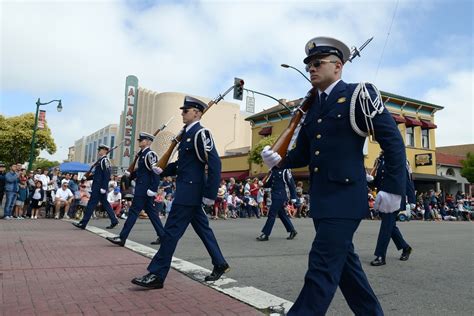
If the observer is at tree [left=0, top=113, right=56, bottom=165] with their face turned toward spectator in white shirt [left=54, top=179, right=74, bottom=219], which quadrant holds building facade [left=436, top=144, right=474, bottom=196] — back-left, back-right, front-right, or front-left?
front-left

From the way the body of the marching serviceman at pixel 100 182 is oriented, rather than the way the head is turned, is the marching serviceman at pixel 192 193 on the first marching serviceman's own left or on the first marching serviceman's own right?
on the first marching serviceman's own left

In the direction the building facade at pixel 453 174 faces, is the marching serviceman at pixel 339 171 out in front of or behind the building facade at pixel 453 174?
in front

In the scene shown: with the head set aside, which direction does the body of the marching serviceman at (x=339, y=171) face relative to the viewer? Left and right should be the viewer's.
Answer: facing the viewer and to the left of the viewer

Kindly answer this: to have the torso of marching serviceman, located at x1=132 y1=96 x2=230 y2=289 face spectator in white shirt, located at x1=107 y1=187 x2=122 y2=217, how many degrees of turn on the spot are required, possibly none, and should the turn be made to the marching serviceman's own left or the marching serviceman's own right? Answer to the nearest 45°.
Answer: approximately 135° to the marching serviceman's own right

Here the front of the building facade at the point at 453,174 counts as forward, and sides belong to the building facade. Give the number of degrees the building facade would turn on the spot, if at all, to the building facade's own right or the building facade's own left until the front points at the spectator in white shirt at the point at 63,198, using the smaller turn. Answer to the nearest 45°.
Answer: approximately 90° to the building facade's own right

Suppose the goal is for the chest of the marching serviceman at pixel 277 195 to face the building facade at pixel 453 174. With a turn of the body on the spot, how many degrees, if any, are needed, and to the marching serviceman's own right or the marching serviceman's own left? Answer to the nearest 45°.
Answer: approximately 180°

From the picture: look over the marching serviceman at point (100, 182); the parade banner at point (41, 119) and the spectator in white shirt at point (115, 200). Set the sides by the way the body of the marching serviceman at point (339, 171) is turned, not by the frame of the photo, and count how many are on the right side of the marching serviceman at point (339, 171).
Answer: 3

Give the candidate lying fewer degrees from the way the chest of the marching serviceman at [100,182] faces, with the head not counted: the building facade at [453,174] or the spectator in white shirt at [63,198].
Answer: the spectator in white shirt

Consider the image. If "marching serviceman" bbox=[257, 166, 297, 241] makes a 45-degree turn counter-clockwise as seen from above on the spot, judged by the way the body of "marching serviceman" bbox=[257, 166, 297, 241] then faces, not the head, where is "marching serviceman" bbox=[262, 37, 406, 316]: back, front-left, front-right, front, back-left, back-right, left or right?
front

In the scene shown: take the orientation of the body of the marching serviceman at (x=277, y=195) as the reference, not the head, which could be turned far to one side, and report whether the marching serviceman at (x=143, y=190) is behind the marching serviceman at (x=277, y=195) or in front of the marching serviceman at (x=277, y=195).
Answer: in front

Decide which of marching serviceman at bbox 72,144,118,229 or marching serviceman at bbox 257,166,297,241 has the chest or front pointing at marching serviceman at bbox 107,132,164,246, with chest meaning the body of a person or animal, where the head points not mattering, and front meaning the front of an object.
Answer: marching serviceman at bbox 257,166,297,241

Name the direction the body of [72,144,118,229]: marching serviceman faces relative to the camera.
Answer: to the viewer's left

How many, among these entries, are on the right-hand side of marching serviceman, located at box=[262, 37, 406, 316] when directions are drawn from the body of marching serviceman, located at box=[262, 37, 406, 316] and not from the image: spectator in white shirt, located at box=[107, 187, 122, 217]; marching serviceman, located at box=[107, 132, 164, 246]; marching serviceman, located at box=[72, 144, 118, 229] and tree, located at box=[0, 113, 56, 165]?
4

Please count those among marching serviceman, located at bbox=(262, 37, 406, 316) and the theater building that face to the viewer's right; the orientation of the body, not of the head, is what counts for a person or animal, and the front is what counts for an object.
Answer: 0
